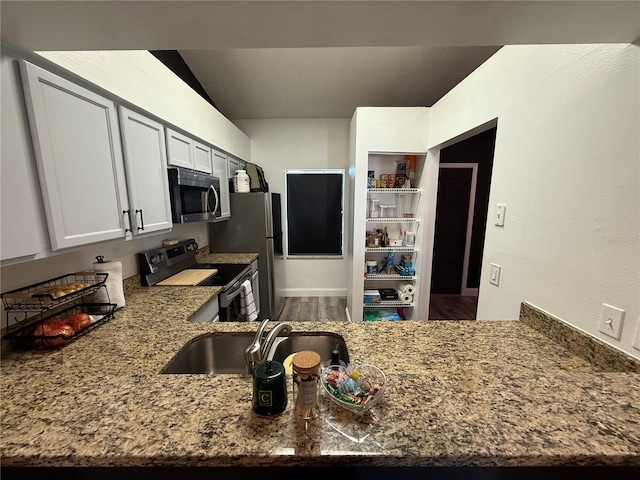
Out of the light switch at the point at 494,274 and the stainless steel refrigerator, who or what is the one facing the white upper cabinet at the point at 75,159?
the light switch

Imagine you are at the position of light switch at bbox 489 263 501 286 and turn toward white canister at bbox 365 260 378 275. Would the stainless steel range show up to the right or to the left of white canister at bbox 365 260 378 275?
left

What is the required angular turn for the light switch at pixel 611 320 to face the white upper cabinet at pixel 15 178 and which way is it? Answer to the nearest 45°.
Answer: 0° — it already faces it

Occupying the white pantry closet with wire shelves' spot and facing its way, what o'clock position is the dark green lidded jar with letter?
The dark green lidded jar with letter is roughly at 12 o'clock from the white pantry closet with wire shelves.
